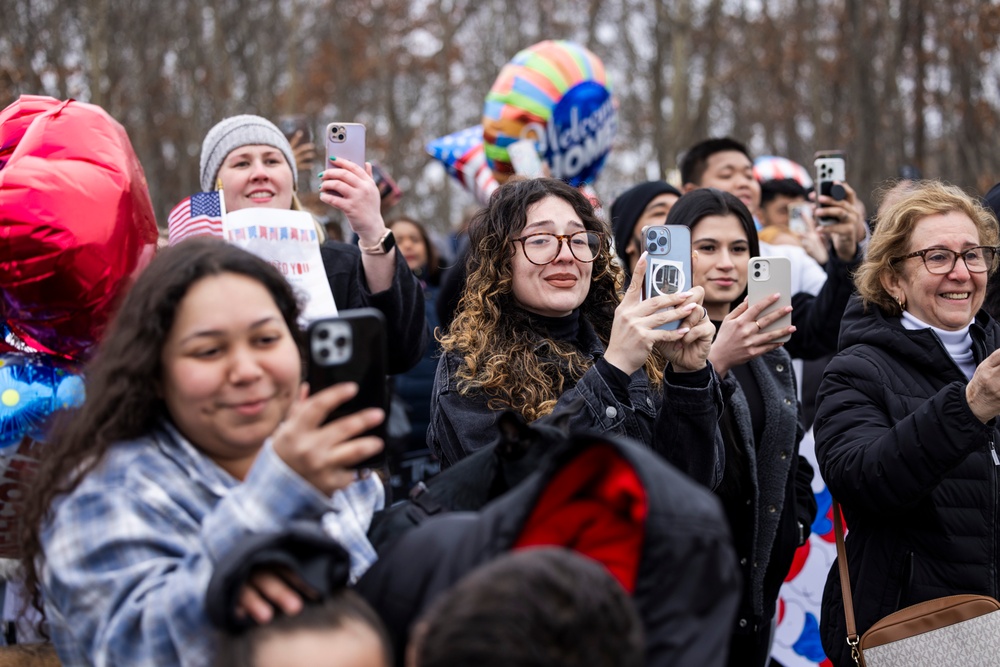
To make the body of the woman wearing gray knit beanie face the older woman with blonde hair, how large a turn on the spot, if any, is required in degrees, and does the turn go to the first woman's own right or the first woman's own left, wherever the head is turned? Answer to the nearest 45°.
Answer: approximately 45° to the first woman's own left

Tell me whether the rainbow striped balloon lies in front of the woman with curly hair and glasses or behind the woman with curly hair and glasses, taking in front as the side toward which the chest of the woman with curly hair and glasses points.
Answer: behind

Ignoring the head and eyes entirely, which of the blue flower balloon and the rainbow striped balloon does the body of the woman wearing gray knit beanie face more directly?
the blue flower balloon

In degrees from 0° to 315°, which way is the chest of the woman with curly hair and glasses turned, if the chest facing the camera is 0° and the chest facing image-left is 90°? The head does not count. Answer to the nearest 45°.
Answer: approximately 315°

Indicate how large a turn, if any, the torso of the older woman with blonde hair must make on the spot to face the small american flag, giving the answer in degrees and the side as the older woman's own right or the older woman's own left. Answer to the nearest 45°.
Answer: approximately 90° to the older woman's own right

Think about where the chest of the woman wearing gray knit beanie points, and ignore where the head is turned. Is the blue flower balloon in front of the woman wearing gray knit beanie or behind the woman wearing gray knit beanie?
in front

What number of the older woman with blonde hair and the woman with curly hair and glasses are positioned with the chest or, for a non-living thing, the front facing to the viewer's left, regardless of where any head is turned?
0
